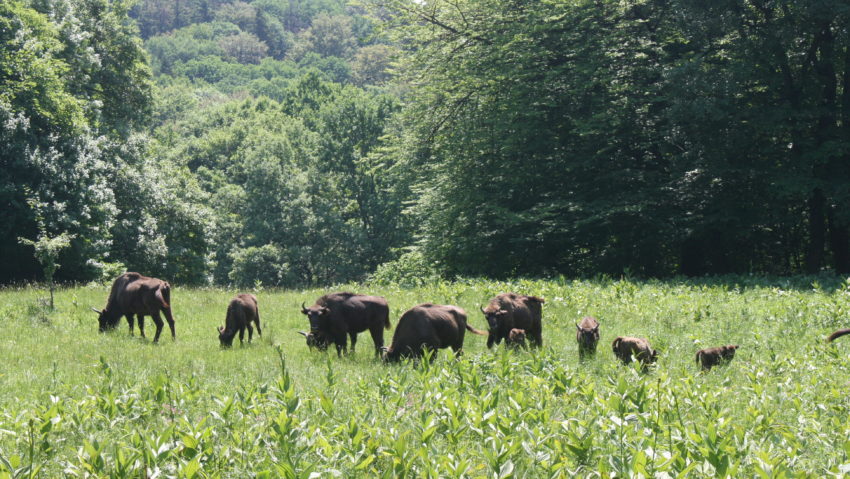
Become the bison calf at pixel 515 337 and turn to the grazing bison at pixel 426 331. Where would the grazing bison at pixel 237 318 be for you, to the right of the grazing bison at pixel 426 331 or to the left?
right

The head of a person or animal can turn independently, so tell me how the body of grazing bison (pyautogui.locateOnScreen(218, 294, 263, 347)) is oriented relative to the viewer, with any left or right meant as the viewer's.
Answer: facing the viewer and to the left of the viewer

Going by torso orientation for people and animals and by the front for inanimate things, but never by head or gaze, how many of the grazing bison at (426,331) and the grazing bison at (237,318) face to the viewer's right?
0

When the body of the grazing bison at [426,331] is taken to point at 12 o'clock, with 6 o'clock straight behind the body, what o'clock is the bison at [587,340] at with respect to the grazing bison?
The bison is roughly at 6 o'clock from the grazing bison.

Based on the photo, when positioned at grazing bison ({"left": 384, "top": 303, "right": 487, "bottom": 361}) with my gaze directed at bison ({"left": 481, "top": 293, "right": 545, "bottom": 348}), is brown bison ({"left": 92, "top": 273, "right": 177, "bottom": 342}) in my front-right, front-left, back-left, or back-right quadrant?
back-left

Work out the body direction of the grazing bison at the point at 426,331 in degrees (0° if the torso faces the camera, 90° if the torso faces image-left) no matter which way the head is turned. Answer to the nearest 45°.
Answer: approximately 90°

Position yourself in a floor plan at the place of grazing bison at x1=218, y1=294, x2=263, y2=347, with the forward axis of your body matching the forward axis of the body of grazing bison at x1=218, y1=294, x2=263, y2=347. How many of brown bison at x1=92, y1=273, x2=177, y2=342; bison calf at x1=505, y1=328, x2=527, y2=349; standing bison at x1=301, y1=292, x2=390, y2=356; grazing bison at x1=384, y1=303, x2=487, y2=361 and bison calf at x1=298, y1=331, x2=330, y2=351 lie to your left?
4

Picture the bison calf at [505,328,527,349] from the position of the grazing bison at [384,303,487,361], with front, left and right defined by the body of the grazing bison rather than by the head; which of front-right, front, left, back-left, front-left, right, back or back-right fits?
back

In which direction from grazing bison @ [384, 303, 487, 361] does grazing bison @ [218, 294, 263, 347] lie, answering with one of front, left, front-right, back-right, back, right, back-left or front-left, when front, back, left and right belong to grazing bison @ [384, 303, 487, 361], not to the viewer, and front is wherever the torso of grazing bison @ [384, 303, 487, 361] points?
front-right

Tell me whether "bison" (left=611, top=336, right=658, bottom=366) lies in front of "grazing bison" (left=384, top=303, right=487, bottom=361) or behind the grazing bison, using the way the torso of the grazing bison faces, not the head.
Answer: behind
